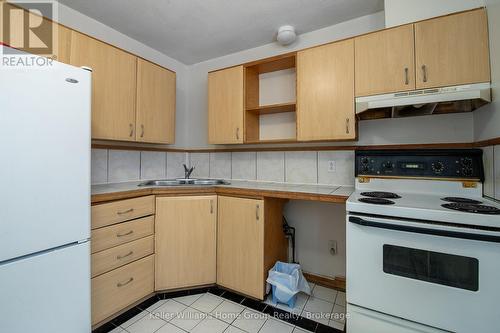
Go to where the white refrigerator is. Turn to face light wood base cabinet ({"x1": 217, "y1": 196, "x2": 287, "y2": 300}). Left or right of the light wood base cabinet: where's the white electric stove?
right

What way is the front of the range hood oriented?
toward the camera

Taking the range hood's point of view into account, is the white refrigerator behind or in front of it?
in front

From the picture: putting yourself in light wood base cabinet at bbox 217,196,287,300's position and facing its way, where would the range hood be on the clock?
The range hood is roughly at 8 o'clock from the light wood base cabinet.

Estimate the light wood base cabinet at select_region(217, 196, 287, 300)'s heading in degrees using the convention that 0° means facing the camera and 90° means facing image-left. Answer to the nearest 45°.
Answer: approximately 45°

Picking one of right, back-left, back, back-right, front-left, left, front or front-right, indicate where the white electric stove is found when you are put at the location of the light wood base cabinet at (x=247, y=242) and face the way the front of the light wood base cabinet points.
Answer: left

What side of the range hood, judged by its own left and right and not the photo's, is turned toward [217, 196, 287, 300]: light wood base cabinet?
right

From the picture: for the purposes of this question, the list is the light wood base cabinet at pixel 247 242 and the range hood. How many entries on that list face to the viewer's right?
0
